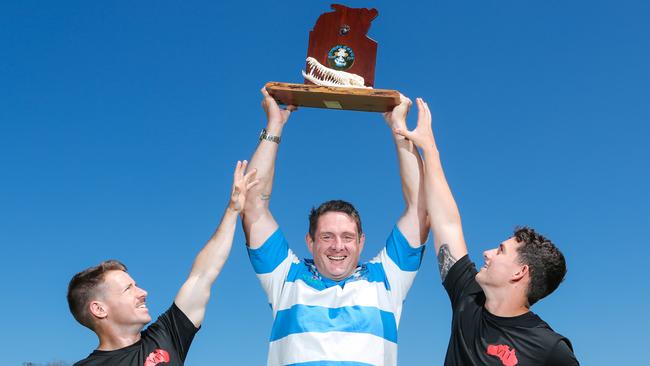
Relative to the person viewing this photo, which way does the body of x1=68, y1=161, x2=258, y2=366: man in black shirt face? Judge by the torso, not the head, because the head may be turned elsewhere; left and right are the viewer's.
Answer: facing the viewer and to the right of the viewer

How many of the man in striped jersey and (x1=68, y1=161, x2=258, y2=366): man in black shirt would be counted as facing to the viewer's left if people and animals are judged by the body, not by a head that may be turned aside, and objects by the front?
0

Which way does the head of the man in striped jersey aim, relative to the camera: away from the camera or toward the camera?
toward the camera

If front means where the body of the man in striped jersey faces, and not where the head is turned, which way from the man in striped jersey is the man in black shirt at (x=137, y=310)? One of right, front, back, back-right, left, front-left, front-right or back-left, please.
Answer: right

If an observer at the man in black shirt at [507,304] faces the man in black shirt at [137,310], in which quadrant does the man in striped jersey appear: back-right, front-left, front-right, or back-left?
front-right

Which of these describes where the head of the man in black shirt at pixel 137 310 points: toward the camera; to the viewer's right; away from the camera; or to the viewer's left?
to the viewer's right

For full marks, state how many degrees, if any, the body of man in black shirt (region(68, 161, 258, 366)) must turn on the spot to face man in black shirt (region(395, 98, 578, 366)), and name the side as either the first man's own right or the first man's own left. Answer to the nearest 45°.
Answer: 0° — they already face them

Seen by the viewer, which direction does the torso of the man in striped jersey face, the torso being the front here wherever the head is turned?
toward the camera

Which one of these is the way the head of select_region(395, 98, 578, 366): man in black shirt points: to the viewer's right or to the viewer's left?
to the viewer's left

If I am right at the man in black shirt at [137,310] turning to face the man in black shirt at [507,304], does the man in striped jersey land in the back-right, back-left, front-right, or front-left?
front-left

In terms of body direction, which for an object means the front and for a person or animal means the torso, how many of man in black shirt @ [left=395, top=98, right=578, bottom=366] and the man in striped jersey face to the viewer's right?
0

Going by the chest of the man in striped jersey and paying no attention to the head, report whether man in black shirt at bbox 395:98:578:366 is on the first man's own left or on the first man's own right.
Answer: on the first man's own left

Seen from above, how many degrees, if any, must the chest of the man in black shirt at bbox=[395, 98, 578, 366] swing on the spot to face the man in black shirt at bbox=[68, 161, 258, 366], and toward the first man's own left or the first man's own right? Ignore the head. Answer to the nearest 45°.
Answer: approximately 45° to the first man's own right
